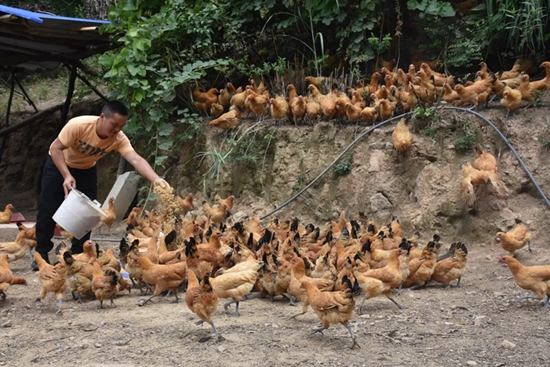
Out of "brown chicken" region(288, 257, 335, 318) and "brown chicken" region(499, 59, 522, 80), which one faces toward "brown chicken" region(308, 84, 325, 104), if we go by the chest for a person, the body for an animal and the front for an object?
"brown chicken" region(499, 59, 522, 80)

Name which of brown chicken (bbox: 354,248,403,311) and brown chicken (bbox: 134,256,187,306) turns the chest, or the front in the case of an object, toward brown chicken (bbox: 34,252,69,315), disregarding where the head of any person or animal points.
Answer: brown chicken (bbox: 134,256,187,306)

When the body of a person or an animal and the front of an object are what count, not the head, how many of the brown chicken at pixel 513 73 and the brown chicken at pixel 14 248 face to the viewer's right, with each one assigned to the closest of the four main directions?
1

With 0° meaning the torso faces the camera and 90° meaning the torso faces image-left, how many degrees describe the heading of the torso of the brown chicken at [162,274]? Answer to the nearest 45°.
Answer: approximately 90°

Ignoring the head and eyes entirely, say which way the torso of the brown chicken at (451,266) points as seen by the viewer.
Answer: to the viewer's left

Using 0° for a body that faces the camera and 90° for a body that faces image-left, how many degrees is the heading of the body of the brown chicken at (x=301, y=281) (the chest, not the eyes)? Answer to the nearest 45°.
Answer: approximately 90°

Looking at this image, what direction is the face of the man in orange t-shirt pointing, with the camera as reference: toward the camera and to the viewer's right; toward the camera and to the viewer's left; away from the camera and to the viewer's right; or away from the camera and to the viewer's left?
toward the camera and to the viewer's right

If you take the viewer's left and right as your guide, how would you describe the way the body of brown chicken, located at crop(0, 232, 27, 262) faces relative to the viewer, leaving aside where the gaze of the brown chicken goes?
facing to the right of the viewer

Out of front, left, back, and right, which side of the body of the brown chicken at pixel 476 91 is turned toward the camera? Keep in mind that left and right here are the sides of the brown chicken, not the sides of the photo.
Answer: left

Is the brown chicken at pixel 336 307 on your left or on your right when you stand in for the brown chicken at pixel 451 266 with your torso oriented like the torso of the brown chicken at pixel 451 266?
on your left

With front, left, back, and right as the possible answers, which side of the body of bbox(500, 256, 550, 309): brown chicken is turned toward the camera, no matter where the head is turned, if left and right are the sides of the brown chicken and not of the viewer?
left
